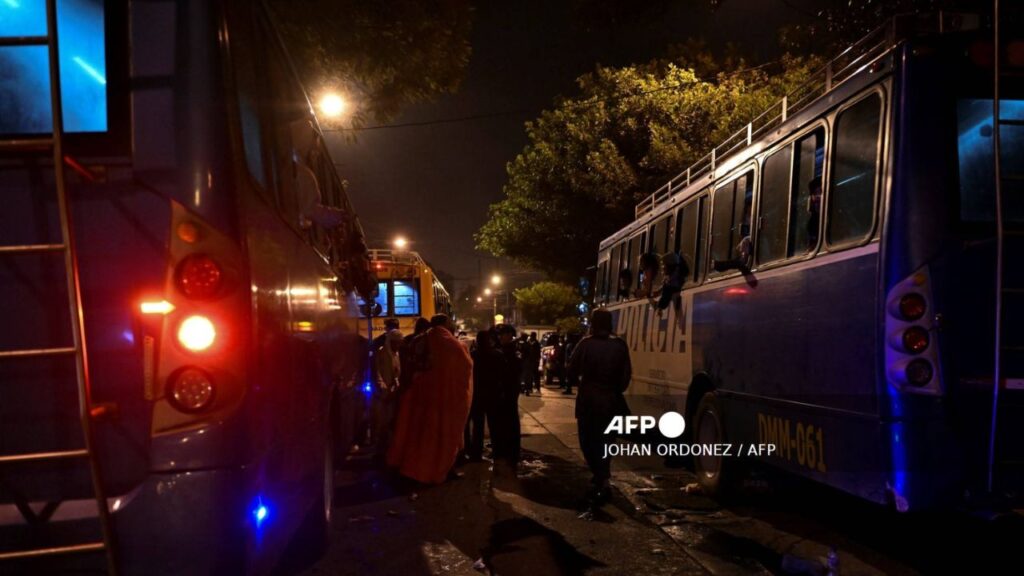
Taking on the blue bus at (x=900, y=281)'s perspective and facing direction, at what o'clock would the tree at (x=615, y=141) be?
The tree is roughly at 1 o'clock from the blue bus.

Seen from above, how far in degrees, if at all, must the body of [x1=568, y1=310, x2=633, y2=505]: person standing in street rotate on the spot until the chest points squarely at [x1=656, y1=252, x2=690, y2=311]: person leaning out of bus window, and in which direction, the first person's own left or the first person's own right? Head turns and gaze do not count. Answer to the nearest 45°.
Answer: approximately 45° to the first person's own right

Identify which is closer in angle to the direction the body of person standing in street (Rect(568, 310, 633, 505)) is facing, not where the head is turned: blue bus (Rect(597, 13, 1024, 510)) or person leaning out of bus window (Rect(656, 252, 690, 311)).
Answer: the person leaning out of bus window

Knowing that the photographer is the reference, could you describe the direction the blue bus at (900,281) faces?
facing away from the viewer and to the left of the viewer

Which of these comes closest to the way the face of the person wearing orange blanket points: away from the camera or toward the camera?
away from the camera

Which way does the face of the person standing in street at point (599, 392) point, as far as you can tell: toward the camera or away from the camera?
away from the camera

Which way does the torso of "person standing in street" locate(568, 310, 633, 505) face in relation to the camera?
away from the camera

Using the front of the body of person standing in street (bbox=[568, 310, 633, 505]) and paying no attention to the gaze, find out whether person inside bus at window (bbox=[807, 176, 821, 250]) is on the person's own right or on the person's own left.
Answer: on the person's own right
